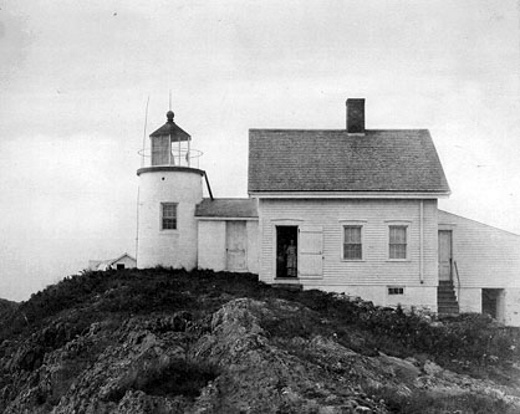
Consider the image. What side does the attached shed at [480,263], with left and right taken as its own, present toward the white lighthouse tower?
right

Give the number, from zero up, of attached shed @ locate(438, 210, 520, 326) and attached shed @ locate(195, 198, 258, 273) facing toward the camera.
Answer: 2

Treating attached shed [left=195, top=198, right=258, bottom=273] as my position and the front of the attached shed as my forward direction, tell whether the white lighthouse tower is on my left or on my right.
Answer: on my right

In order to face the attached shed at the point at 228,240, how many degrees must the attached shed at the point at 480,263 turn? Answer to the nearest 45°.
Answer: approximately 90° to its right

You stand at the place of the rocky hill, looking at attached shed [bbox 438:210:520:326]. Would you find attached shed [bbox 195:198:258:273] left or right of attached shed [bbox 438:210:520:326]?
left

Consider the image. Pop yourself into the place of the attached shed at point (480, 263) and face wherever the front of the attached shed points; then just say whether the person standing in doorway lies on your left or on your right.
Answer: on your right

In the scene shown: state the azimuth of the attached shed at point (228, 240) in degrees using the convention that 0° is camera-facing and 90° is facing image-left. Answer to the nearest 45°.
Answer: approximately 0°

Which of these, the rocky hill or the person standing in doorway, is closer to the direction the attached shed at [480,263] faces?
the rocky hill
